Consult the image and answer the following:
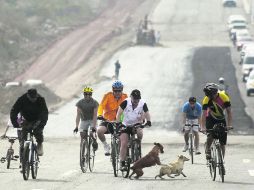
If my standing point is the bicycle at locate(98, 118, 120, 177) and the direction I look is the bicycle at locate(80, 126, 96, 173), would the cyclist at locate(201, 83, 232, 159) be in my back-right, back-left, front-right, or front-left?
back-right

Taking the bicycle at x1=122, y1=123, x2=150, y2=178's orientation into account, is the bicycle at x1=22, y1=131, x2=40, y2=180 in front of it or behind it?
in front

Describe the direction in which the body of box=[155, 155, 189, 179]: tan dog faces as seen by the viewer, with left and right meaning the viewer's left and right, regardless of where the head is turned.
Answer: facing to the right of the viewer

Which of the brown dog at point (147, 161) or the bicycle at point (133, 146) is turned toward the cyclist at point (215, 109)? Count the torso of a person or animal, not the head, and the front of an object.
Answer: the brown dog

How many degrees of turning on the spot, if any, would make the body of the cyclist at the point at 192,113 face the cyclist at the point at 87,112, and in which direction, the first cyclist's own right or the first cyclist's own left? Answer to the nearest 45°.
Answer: approximately 45° to the first cyclist's own right

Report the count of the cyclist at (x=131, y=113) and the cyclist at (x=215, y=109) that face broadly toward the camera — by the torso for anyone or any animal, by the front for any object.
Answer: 2

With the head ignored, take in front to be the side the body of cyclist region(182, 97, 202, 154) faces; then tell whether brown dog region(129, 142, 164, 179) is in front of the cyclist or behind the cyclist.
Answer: in front
